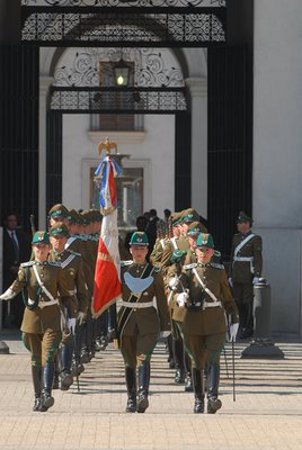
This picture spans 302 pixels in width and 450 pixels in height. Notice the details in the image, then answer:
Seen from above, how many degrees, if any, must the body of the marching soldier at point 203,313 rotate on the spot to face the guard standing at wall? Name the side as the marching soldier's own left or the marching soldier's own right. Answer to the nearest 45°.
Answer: approximately 180°

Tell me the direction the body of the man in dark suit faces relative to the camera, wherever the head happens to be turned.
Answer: toward the camera

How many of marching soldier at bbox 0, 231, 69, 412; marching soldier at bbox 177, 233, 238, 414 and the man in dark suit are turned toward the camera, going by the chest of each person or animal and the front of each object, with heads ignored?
3

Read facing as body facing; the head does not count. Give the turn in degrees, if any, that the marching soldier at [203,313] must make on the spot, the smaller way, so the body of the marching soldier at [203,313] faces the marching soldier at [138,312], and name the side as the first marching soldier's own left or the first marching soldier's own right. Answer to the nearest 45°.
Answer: approximately 90° to the first marching soldier's own right

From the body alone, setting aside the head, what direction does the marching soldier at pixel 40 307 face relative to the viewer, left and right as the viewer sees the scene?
facing the viewer

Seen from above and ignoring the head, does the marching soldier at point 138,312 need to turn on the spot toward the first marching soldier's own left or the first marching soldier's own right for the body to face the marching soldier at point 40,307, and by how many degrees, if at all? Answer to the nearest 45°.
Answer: approximately 90° to the first marching soldier's own right

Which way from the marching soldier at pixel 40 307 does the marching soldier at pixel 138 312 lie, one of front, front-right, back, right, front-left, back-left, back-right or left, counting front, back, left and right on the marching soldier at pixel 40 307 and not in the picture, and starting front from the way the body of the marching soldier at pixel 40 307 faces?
left

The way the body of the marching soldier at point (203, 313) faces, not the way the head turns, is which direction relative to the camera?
toward the camera

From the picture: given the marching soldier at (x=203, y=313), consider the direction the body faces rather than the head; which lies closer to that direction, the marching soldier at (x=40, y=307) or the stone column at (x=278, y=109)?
the marching soldier

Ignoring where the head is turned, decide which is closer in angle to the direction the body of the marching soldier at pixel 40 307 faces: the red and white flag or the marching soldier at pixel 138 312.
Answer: the marching soldier
